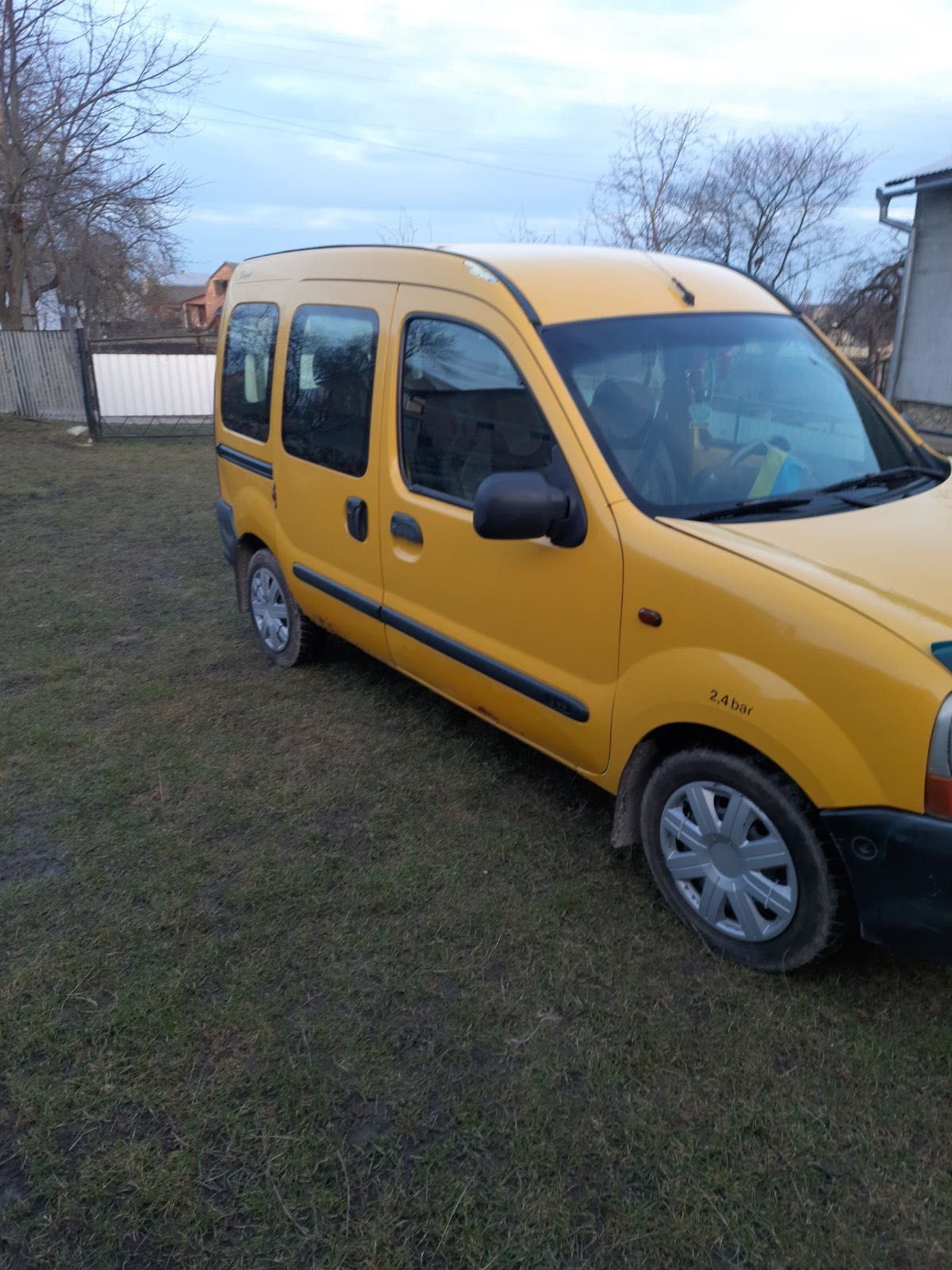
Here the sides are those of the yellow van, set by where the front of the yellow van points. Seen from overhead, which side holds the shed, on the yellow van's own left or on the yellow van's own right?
on the yellow van's own left

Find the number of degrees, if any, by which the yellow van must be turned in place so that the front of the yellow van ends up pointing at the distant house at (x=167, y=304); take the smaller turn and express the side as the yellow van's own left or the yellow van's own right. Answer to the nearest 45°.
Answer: approximately 180°

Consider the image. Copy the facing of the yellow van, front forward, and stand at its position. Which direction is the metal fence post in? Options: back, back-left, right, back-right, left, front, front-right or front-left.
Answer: back

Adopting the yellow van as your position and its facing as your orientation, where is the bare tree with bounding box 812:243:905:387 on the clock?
The bare tree is roughly at 8 o'clock from the yellow van.

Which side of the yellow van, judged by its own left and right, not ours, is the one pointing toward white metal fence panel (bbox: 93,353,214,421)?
back

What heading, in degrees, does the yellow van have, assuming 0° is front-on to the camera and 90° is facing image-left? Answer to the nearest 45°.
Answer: approximately 315°

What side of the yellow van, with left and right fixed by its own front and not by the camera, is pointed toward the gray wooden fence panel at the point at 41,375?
back
